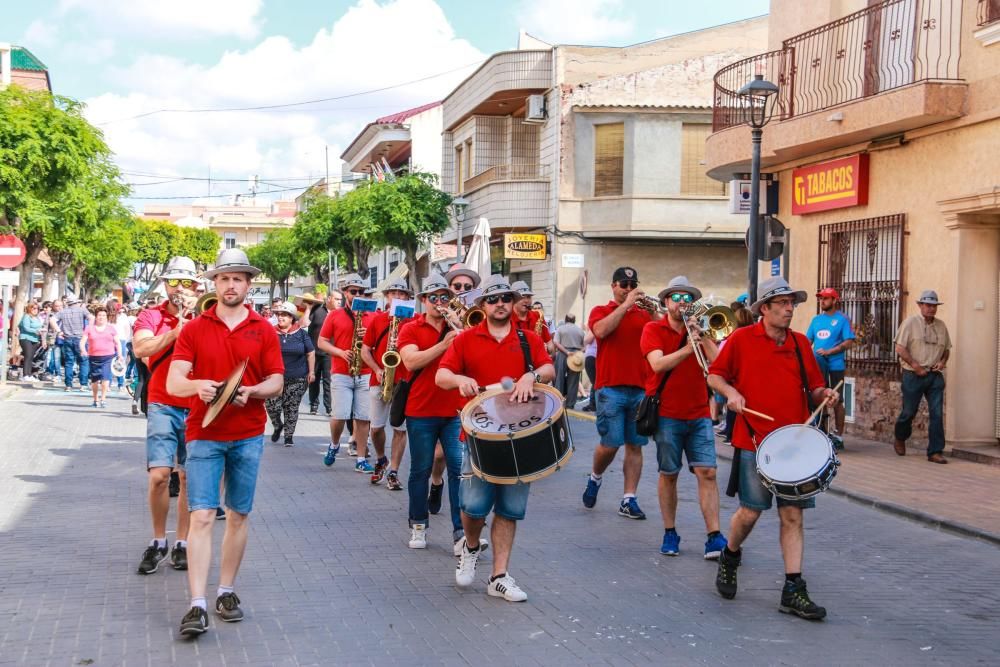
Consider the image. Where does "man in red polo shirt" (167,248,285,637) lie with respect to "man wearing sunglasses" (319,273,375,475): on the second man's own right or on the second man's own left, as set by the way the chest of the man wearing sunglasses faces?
on the second man's own right

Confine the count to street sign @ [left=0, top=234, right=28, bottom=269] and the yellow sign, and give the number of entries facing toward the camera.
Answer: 2

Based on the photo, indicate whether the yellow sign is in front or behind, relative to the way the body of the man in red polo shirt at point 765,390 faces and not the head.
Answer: behind

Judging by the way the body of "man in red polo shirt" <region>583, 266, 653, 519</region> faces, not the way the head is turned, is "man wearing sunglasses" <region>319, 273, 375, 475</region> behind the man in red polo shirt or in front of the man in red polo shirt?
behind

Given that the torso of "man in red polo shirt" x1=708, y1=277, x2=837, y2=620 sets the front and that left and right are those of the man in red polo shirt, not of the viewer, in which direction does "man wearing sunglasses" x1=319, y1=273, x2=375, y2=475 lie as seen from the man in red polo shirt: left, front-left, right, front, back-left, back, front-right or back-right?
back

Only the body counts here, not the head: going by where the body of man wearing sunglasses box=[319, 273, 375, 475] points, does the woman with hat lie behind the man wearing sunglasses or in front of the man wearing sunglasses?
behind

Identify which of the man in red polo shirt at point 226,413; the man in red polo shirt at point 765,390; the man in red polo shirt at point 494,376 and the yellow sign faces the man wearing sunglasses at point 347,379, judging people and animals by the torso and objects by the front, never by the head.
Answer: the yellow sign

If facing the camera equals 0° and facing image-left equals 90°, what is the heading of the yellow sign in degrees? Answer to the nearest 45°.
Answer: approximately 0°
